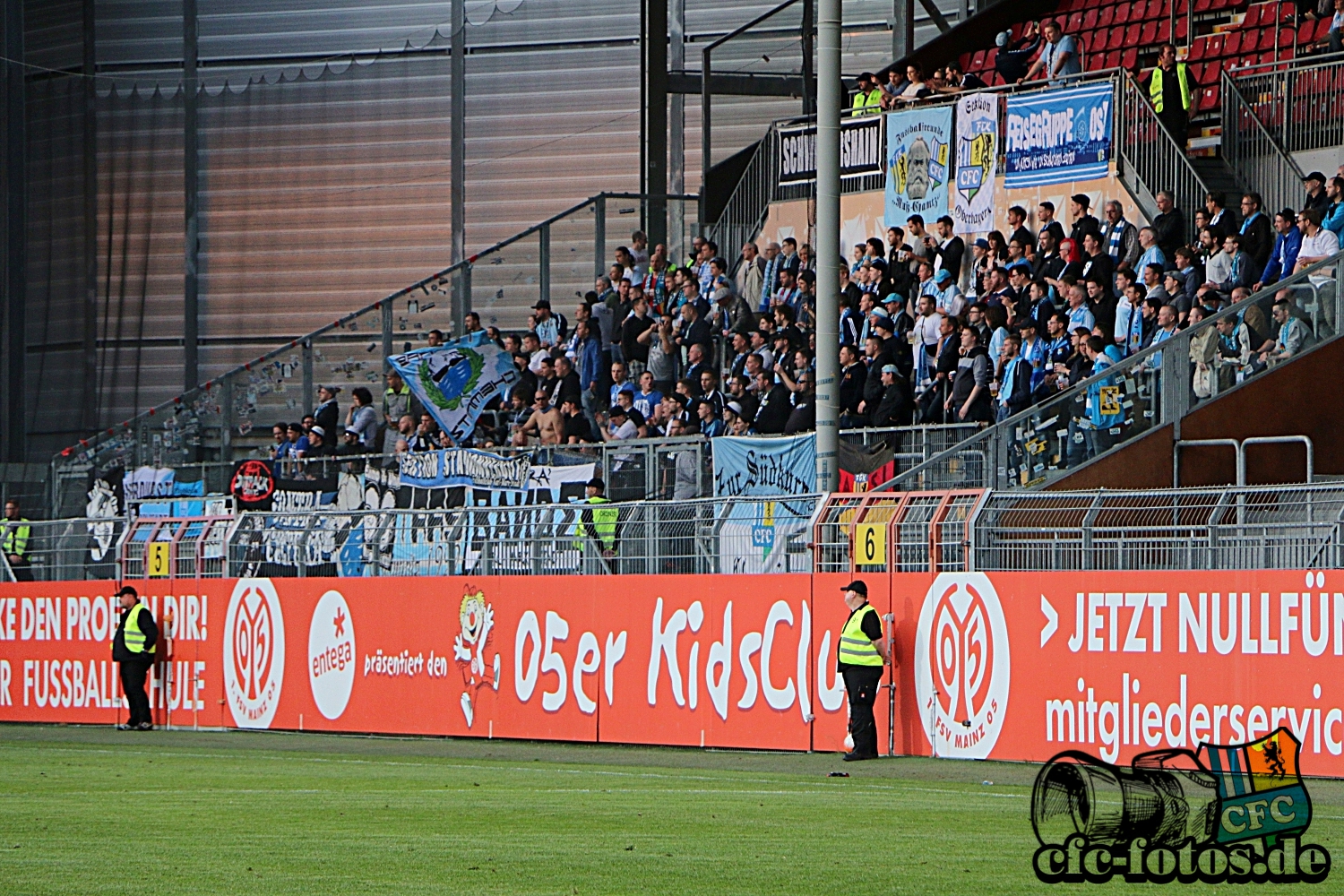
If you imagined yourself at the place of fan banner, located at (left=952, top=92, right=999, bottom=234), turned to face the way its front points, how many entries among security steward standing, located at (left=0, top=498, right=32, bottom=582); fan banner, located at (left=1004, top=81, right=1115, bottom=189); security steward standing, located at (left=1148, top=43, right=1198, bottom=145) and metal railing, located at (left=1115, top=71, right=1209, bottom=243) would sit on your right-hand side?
1

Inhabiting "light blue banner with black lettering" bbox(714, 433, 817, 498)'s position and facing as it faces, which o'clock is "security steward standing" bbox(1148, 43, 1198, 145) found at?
The security steward standing is roughly at 8 o'clock from the light blue banner with black lettering.

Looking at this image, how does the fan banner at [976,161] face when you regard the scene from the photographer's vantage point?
facing the viewer

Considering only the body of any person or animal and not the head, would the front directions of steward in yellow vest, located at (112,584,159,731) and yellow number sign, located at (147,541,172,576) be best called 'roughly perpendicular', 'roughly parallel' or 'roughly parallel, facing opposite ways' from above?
roughly perpendicular

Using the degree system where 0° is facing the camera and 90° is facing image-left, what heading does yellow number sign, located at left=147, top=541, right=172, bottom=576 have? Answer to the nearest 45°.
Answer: approximately 0°

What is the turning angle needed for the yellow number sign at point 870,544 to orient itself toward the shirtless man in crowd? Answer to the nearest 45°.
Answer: approximately 135° to its right

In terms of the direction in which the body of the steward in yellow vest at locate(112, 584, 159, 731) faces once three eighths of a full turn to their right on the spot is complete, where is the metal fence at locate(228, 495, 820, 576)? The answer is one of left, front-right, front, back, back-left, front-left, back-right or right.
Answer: right

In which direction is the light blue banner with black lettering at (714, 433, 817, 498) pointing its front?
toward the camera

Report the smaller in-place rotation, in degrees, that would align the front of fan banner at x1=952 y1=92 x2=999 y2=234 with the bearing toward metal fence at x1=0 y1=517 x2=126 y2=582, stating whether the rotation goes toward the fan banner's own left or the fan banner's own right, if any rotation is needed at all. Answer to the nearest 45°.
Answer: approximately 90° to the fan banner's own right
